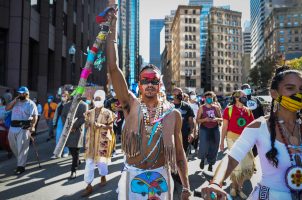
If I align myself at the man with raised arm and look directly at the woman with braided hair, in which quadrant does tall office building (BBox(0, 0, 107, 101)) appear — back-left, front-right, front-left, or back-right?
back-left

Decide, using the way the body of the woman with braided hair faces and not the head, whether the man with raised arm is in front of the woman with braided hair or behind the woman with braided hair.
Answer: behind

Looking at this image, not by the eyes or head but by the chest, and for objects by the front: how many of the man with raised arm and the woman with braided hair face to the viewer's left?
0

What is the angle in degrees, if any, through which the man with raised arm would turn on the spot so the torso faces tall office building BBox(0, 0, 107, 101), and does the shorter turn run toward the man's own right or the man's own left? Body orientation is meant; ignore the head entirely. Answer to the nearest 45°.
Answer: approximately 180°

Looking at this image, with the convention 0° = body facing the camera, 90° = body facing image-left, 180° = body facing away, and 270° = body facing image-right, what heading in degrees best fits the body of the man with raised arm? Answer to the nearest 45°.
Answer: approximately 0°

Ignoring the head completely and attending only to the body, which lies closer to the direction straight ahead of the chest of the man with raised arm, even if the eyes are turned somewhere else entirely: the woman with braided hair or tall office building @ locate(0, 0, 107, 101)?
the woman with braided hair

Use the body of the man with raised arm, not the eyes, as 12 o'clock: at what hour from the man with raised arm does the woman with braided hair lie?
The woman with braided hair is roughly at 10 o'clock from the man with raised arm.
